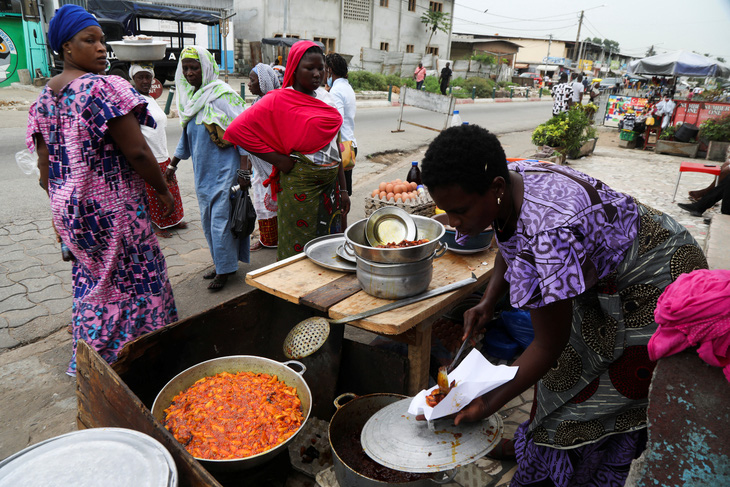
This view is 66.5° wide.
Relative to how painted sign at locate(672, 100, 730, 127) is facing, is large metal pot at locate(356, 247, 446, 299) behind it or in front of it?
in front

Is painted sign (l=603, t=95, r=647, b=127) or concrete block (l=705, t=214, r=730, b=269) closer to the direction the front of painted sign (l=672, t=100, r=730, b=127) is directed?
the concrete block

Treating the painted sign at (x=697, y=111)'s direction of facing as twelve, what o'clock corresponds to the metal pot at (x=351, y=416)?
The metal pot is roughly at 12 o'clock from the painted sign.

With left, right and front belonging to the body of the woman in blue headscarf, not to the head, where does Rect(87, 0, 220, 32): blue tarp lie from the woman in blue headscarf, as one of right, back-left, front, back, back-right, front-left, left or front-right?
front-left

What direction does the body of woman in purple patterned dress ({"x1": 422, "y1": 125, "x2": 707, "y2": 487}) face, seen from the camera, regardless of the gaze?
to the viewer's left

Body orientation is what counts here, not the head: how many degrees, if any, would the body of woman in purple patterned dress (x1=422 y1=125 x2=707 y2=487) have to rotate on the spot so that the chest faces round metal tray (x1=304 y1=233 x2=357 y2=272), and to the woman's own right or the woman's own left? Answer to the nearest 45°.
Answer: approximately 45° to the woman's own right

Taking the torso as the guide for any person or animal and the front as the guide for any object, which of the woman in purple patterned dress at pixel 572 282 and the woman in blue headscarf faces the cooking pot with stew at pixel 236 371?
the woman in purple patterned dress

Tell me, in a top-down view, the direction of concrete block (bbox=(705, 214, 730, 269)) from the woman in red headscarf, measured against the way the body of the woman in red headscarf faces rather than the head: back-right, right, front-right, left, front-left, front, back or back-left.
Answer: front-left

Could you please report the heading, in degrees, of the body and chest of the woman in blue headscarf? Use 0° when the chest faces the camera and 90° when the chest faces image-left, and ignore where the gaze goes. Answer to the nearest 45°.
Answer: approximately 225°
